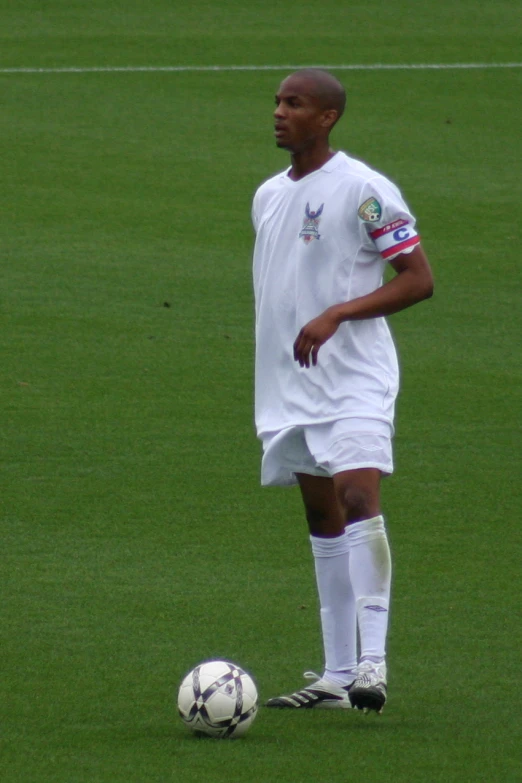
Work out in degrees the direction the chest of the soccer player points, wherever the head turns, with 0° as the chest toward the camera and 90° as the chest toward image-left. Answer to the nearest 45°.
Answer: approximately 45°
